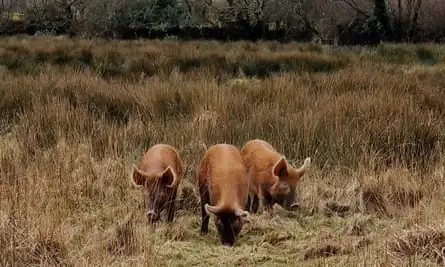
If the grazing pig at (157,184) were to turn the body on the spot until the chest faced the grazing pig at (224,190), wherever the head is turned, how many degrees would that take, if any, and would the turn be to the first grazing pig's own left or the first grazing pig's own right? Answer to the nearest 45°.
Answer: approximately 45° to the first grazing pig's own left

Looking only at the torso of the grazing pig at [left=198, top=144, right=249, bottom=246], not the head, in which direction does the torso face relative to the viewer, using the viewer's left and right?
facing the viewer

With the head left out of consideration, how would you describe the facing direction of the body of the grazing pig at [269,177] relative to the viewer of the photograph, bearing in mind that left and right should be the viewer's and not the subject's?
facing the viewer and to the right of the viewer

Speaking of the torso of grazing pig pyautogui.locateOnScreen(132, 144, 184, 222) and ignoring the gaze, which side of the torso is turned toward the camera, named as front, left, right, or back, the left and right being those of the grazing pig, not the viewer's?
front

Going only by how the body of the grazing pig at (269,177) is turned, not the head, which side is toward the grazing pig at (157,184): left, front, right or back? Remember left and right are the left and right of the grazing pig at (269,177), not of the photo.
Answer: right

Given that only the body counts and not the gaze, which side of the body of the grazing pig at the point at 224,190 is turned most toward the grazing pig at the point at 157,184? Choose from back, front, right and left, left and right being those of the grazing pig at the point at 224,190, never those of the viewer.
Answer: right

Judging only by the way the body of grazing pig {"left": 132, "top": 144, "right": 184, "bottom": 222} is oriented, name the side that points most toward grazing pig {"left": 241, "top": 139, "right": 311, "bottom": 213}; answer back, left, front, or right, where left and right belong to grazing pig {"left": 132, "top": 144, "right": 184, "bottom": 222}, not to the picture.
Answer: left

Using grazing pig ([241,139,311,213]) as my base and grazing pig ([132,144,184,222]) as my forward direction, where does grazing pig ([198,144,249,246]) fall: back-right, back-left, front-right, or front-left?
front-left

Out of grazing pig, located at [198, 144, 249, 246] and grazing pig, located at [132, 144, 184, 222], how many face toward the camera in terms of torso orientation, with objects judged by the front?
2

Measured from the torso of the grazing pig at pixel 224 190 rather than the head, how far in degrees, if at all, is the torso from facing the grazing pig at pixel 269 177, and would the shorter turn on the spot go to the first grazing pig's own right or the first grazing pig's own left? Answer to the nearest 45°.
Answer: approximately 135° to the first grazing pig's own left

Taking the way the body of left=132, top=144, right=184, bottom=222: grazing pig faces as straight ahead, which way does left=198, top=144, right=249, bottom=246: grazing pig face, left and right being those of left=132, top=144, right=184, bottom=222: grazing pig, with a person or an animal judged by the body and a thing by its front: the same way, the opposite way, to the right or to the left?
the same way

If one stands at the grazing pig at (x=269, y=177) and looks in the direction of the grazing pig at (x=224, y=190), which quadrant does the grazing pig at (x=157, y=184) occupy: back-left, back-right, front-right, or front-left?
front-right

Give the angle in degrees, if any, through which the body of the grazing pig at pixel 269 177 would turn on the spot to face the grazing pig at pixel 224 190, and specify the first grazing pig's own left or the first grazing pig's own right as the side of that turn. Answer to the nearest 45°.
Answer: approximately 90° to the first grazing pig's own right
